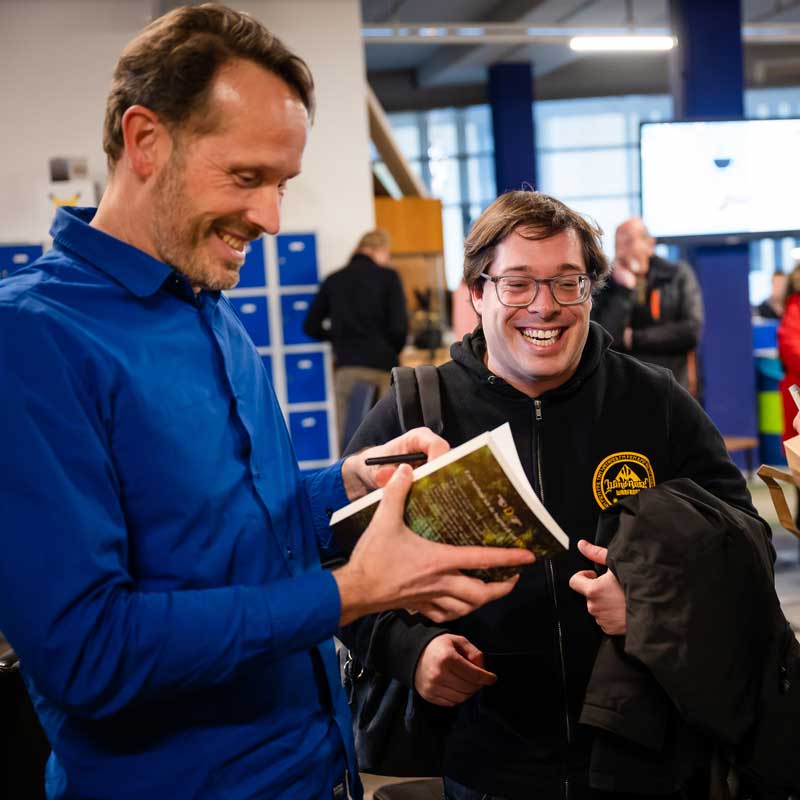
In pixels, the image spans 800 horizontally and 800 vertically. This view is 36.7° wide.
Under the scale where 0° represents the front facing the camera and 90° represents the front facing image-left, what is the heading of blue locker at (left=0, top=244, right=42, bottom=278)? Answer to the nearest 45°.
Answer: approximately 0°

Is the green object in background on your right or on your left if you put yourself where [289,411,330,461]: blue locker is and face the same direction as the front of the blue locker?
on your left

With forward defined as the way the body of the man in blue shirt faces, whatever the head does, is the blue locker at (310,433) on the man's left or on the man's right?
on the man's left

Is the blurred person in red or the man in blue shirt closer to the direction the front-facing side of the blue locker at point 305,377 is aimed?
the man in blue shirt

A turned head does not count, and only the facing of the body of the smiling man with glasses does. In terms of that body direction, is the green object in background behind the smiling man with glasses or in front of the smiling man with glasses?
behind

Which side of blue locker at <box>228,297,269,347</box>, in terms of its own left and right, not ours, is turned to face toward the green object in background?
left

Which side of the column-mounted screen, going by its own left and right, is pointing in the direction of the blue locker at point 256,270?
right

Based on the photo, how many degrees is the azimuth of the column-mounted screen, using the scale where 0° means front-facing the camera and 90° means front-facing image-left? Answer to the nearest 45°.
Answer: approximately 0°

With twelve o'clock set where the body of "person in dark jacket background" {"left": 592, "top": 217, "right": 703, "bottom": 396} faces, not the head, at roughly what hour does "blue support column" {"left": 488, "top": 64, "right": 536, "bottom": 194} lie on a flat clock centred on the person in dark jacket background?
The blue support column is roughly at 4 o'clock from the person in dark jacket background.
